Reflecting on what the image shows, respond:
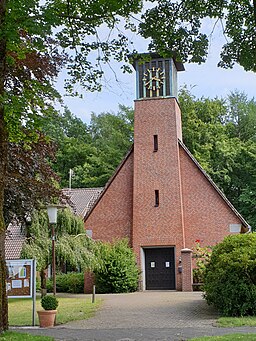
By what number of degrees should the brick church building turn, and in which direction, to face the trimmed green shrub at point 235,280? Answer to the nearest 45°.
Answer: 0° — it already faces it

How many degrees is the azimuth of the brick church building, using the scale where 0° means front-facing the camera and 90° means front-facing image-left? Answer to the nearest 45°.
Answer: approximately 0°

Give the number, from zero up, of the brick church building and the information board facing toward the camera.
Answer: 2

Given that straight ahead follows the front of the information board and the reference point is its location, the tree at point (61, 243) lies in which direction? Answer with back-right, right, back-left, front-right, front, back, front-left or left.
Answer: back

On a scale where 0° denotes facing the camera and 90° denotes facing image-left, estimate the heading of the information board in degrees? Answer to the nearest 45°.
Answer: approximately 0°

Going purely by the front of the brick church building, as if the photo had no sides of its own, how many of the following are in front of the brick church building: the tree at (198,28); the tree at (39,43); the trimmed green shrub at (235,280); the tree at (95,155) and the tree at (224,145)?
3

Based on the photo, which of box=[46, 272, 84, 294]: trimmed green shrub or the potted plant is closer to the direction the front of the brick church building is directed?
the potted plant

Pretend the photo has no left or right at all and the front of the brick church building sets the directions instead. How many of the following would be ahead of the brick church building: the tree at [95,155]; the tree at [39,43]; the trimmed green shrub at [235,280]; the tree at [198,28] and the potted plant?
4

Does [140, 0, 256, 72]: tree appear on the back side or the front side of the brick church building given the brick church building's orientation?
on the front side

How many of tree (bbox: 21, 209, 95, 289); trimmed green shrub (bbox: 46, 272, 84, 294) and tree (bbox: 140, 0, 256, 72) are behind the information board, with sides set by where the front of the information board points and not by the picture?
2

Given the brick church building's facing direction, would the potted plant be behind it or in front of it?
in front

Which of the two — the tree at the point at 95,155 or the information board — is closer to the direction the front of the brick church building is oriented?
the information board

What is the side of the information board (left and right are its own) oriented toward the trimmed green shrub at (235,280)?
left
